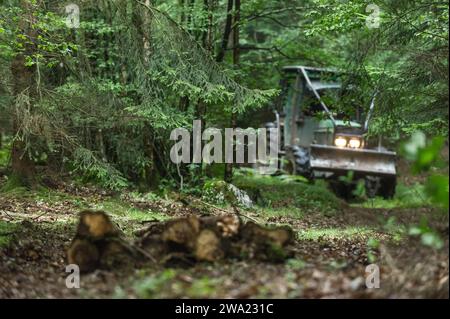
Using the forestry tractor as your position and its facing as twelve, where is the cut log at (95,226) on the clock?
The cut log is roughly at 2 o'clock from the forestry tractor.

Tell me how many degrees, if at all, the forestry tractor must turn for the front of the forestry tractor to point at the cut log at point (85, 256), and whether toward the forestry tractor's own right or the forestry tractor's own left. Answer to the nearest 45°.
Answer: approximately 45° to the forestry tractor's own right

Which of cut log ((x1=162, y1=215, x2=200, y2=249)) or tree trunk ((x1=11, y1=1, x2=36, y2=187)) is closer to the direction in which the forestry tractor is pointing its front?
the cut log

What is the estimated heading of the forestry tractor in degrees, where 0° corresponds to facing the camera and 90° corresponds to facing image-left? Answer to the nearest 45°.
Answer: approximately 315°

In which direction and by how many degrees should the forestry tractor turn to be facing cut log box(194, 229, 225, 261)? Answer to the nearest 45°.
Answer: approximately 45° to its right

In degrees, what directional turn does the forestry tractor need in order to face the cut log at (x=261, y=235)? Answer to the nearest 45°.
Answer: approximately 45° to its right

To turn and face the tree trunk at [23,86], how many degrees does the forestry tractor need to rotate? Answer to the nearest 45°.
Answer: approximately 90° to its right

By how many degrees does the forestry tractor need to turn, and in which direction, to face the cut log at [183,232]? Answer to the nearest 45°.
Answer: approximately 45° to its right

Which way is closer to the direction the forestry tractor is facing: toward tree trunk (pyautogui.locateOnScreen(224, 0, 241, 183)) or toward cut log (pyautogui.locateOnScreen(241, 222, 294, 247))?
the cut log
